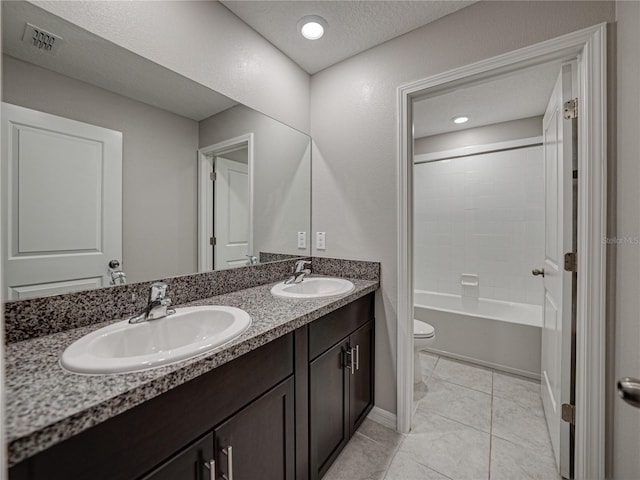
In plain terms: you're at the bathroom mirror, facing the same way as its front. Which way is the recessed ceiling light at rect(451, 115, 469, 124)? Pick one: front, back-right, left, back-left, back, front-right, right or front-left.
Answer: front-left

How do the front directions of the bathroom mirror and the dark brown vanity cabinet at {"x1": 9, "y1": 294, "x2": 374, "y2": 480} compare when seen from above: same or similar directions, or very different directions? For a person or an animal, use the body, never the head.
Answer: same or similar directions

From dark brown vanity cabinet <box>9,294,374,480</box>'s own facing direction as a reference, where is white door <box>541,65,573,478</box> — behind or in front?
in front

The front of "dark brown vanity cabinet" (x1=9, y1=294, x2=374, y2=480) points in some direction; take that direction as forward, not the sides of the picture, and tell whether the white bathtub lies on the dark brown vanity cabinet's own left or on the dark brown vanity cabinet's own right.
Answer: on the dark brown vanity cabinet's own left

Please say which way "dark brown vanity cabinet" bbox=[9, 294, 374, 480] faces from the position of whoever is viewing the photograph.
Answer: facing the viewer and to the right of the viewer

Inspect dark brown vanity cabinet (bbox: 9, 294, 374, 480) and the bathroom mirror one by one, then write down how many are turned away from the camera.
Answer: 0

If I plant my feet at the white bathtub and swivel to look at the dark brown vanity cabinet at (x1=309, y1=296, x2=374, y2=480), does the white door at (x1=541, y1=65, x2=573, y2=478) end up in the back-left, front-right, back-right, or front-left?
front-left

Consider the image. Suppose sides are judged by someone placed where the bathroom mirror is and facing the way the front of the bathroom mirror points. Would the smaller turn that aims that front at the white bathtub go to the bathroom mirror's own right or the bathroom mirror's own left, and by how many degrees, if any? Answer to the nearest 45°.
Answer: approximately 45° to the bathroom mirror's own left
